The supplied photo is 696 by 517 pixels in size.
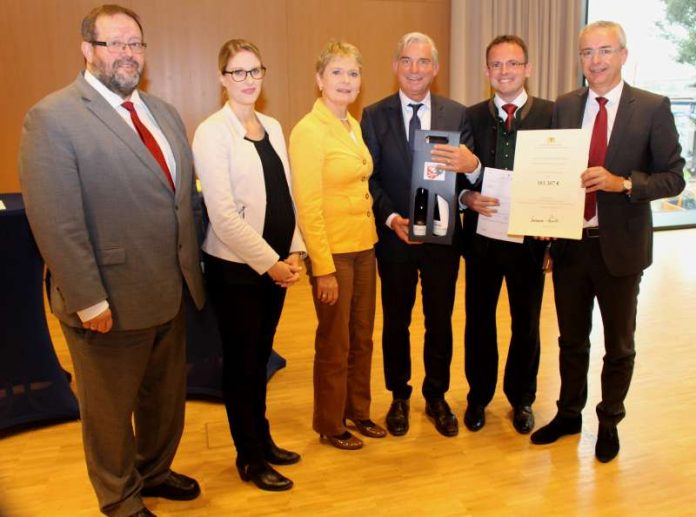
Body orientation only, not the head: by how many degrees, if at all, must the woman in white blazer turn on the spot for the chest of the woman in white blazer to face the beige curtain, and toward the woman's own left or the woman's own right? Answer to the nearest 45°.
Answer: approximately 90° to the woman's own left

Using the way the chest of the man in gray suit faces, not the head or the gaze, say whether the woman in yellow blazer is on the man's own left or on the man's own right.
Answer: on the man's own left

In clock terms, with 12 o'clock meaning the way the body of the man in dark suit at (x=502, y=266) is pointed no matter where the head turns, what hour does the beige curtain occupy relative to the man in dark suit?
The beige curtain is roughly at 6 o'clock from the man in dark suit.

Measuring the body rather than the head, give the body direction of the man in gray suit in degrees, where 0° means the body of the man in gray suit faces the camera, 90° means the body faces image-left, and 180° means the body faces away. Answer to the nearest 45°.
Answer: approximately 315°

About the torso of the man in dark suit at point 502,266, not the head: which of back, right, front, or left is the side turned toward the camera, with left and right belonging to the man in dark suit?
front

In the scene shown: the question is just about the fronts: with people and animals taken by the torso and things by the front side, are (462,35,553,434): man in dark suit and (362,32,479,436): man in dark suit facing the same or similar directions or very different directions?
same or similar directions

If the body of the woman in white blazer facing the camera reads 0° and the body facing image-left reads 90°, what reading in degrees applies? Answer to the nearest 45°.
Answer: approximately 315°

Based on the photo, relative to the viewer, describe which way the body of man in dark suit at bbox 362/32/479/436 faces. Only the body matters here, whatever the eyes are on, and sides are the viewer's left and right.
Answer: facing the viewer

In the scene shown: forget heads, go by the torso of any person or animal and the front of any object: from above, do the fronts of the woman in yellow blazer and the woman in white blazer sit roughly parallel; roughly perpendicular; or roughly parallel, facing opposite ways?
roughly parallel

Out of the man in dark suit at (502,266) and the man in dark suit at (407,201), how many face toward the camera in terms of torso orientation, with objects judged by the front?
2

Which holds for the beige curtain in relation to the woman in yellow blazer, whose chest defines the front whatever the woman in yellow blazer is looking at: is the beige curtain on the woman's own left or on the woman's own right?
on the woman's own left
